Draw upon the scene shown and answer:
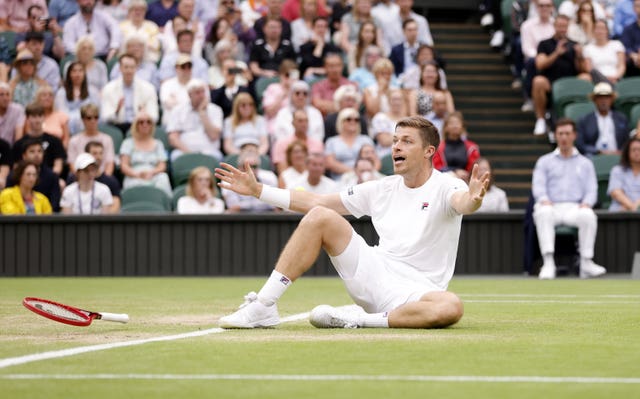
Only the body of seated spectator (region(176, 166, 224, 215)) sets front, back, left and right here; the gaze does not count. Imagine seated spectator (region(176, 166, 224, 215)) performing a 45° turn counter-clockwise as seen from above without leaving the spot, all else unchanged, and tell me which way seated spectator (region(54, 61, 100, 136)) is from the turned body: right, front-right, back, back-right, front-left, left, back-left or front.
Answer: back

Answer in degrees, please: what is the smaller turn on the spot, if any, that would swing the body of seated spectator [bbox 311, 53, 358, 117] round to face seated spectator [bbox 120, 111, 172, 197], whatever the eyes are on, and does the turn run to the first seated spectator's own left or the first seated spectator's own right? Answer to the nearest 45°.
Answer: approximately 45° to the first seated spectator's own right

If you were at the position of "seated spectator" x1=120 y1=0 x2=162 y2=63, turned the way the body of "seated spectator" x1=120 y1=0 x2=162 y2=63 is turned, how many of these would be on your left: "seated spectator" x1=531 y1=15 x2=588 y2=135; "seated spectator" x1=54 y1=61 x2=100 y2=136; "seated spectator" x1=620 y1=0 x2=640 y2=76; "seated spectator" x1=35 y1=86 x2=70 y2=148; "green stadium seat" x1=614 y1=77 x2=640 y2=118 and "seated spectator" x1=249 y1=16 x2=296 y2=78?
4

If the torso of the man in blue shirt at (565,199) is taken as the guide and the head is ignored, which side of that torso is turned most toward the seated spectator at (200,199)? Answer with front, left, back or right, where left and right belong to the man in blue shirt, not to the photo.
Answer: right

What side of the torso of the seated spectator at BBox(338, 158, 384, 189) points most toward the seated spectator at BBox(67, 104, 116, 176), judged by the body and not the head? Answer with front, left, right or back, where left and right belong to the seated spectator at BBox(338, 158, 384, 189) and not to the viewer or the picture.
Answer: right
